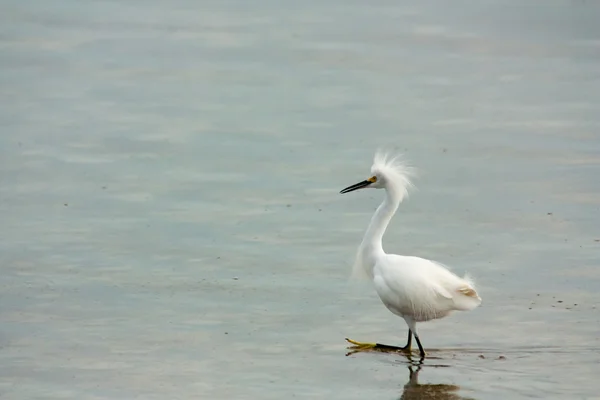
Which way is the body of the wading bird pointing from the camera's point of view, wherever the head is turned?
to the viewer's left
